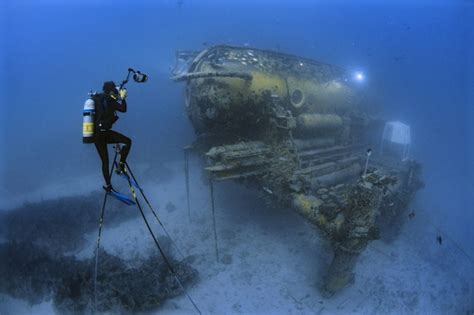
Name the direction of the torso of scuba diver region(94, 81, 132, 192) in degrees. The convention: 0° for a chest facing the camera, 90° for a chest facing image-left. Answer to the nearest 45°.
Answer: approximately 270°

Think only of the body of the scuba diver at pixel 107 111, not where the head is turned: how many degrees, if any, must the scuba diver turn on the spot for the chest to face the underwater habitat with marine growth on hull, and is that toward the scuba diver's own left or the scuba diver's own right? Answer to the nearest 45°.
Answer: approximately 45° to the scuba diver's own left

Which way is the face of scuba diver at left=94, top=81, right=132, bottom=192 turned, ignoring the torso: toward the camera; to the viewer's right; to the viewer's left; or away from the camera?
to the viewer's right
